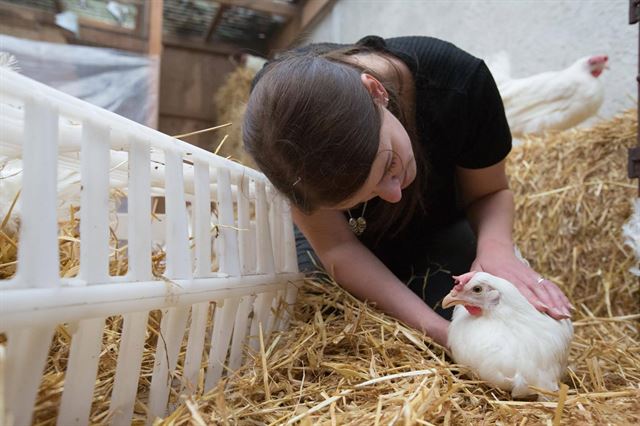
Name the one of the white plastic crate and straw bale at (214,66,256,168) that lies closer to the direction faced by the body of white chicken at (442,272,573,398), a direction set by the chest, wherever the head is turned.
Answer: the white plastic crate

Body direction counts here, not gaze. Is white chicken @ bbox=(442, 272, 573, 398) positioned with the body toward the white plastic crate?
yes

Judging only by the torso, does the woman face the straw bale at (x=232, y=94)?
no

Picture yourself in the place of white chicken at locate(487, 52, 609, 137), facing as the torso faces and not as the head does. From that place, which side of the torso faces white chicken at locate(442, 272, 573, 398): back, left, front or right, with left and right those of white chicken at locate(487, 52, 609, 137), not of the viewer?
right

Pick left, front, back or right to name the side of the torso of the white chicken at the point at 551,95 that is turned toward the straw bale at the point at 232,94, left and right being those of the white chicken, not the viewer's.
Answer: back

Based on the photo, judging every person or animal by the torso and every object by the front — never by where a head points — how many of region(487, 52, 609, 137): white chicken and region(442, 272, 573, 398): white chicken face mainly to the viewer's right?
1

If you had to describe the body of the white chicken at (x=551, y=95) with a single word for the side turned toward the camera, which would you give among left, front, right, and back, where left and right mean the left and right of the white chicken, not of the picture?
right

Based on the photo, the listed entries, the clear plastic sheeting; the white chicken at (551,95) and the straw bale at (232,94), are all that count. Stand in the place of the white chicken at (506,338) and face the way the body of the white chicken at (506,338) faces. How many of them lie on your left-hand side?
0

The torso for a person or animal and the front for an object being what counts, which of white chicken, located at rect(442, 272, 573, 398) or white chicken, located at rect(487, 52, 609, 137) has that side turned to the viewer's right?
white chicken, located at rect(487, 52, 609, 137)

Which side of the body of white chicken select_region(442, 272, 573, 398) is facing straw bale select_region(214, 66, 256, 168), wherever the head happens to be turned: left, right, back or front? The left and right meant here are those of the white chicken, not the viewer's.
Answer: right

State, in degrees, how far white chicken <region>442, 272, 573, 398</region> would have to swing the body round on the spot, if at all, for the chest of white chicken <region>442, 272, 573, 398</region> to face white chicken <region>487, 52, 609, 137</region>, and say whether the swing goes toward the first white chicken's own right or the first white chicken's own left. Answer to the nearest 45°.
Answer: approximately 135° to the first white chicken's own right

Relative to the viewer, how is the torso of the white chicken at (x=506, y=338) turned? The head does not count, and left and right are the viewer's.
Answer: facing the viewer and to the left of the viewer
